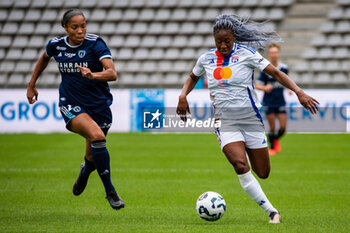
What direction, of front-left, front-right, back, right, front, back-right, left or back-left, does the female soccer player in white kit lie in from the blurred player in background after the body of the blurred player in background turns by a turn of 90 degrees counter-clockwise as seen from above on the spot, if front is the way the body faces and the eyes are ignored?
right

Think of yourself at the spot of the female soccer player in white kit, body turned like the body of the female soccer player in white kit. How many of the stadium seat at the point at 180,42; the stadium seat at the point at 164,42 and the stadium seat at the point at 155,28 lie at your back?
3

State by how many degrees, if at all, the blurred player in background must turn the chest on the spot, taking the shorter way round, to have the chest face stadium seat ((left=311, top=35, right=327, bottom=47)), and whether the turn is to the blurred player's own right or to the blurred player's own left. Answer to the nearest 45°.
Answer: approximately 180°

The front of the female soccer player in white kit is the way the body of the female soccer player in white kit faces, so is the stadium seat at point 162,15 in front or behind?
behind

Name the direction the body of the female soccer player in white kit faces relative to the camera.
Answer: toward the camera

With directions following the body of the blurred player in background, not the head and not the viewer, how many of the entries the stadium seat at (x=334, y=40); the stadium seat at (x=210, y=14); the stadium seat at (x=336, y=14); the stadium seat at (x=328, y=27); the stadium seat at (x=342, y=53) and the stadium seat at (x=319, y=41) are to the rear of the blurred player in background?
6

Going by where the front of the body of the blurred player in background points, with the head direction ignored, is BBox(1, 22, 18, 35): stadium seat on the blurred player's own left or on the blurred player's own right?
on the blurred player's own right

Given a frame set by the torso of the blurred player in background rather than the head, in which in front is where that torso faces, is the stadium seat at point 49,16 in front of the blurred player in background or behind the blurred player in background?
behind

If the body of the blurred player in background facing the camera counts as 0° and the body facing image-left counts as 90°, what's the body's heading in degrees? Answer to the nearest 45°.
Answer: approximately 0°

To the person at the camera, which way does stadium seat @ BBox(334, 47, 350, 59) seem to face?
facing the viewer

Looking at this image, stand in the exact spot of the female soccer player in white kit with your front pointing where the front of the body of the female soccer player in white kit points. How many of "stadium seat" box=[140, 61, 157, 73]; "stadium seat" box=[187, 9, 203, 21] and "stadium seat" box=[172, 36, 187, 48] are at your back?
3

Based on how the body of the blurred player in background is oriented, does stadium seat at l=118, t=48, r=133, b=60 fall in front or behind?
behind

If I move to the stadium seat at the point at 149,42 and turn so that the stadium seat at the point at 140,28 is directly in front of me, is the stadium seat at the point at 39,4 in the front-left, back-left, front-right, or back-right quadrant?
front-left

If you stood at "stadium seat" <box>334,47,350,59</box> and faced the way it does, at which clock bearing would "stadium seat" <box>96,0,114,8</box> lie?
"stadium seat" <box>96,0,114,8</box> is roughly at 3 o'clock from "stadium seat" <box>334,47,350,59</box>.

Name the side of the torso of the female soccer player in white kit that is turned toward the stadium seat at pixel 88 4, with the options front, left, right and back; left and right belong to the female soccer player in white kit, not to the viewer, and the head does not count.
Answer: back
